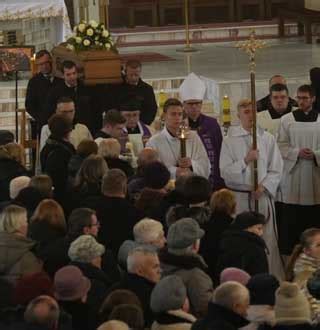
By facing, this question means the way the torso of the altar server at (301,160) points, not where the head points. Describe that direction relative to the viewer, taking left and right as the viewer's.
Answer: facing the viewer

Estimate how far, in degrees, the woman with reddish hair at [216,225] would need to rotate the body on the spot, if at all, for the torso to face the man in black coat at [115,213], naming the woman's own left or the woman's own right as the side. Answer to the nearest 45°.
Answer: approximately 135° to the woman's own left

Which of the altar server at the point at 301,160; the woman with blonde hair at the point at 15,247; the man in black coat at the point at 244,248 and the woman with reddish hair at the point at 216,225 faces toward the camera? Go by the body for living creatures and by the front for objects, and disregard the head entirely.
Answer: the altar server

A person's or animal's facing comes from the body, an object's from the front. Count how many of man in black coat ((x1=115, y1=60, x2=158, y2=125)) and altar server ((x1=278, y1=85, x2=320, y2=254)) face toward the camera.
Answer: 2

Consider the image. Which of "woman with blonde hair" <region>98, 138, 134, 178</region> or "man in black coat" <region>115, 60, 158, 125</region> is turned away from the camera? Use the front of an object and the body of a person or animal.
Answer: the woman with blonde hair

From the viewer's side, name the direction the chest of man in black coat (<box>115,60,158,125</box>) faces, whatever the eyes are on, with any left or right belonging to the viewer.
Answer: facing the viewer

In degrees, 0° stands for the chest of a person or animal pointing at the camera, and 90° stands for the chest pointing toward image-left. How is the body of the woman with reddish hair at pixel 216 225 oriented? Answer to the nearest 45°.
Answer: approximately 225°

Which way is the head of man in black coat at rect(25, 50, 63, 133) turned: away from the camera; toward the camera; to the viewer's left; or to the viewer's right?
toward the camera

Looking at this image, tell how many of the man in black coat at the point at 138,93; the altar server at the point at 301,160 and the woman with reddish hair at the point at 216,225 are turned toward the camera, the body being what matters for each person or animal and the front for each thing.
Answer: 2

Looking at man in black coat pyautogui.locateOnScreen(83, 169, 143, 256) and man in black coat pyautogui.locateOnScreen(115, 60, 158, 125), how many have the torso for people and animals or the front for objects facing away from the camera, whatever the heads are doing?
1

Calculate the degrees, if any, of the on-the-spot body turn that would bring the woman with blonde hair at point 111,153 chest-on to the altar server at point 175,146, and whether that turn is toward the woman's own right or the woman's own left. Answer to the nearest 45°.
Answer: approximately 45° to the woman's own right

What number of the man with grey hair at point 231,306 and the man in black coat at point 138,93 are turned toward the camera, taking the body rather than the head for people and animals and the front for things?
1

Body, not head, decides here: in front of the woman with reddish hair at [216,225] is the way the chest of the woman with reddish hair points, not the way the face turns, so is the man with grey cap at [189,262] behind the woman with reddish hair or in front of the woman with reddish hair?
behind

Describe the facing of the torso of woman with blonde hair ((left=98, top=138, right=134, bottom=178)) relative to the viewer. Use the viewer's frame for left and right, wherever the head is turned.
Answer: facing away from the viewer

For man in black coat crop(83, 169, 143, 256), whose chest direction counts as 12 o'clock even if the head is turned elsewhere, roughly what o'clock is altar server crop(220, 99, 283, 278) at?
The altar server is roughly at 1 o'clock from the man in black coat.

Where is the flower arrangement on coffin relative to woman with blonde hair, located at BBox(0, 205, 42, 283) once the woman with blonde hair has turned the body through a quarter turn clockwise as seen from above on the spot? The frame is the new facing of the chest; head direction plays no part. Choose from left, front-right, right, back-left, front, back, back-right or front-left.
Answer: back-left

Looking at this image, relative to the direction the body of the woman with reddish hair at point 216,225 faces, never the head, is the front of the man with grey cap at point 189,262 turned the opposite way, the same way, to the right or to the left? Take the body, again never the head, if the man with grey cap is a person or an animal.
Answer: the same way

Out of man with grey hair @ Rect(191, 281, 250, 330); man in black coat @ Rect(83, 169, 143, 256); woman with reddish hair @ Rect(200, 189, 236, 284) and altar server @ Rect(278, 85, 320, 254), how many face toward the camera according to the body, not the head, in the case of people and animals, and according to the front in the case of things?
1

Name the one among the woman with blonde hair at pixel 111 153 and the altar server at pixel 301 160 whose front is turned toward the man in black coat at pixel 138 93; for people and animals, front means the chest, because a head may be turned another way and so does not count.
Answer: the woman with blonde hair

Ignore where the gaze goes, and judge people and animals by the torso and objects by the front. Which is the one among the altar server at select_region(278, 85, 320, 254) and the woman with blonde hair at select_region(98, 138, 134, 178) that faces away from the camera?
the woman with blonde hair

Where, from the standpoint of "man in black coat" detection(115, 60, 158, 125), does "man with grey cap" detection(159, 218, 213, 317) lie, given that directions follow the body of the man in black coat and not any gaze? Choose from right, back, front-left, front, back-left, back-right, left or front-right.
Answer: front
